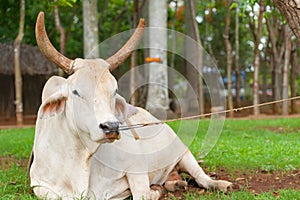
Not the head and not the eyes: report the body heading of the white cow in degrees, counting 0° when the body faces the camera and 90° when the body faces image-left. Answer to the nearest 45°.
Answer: approximately 45°

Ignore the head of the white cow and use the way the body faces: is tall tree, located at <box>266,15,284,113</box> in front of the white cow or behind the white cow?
behind
